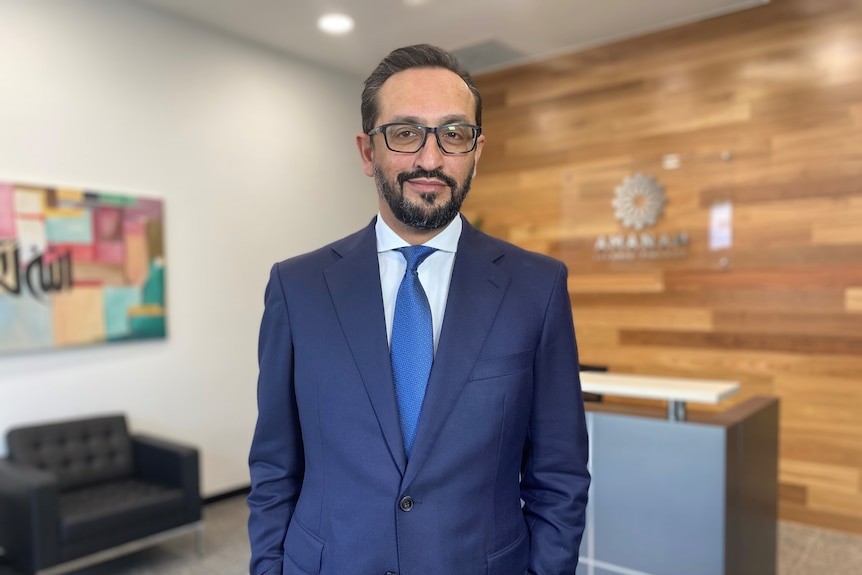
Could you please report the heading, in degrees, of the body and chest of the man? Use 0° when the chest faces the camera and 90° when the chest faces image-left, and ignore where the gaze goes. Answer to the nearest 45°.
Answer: approximately 0°

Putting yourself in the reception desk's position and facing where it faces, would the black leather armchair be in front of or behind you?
in front

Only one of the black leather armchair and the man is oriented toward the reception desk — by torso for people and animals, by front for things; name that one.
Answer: the black leather armchair

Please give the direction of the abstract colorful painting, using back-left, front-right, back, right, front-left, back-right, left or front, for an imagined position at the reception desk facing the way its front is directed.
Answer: front-right

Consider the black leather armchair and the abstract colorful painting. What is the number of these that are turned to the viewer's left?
0

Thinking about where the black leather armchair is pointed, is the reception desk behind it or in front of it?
in front

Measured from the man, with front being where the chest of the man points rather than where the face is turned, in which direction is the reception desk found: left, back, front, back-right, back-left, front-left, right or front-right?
back-left

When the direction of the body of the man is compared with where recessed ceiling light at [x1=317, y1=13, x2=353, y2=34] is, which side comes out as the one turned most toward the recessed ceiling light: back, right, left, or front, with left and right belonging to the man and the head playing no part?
back
